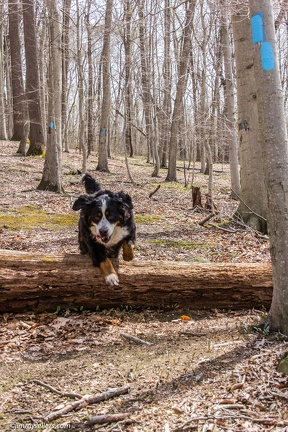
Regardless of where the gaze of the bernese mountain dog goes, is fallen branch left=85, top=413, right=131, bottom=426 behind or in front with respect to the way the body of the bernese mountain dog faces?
in front

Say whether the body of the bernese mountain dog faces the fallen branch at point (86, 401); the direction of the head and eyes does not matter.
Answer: yes

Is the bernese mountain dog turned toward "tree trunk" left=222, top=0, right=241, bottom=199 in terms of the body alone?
no

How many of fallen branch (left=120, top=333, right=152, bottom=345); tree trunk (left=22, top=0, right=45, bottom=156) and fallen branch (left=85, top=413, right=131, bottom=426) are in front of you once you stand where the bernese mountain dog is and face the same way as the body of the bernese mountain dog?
2

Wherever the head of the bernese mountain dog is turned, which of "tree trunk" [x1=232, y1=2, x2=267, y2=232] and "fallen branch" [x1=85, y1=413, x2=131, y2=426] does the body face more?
the fallen branch

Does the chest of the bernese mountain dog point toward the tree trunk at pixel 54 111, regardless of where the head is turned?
no

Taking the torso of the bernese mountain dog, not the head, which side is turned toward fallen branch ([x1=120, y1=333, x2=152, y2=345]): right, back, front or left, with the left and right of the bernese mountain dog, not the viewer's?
front

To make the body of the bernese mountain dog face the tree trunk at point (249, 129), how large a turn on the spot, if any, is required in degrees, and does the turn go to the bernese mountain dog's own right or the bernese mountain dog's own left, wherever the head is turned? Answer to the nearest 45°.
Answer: approximately 135° to the bernese mountain dog's own left

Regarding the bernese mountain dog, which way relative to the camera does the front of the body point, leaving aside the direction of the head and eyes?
toward the camera

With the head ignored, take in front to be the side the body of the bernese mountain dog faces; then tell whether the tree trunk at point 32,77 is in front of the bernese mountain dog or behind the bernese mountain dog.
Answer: behind

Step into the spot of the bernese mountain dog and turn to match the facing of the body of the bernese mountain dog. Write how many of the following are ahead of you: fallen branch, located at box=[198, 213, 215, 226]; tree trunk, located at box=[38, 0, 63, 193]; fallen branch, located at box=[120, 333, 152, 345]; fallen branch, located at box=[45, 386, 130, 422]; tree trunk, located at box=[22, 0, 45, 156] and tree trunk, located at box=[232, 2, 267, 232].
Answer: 2
